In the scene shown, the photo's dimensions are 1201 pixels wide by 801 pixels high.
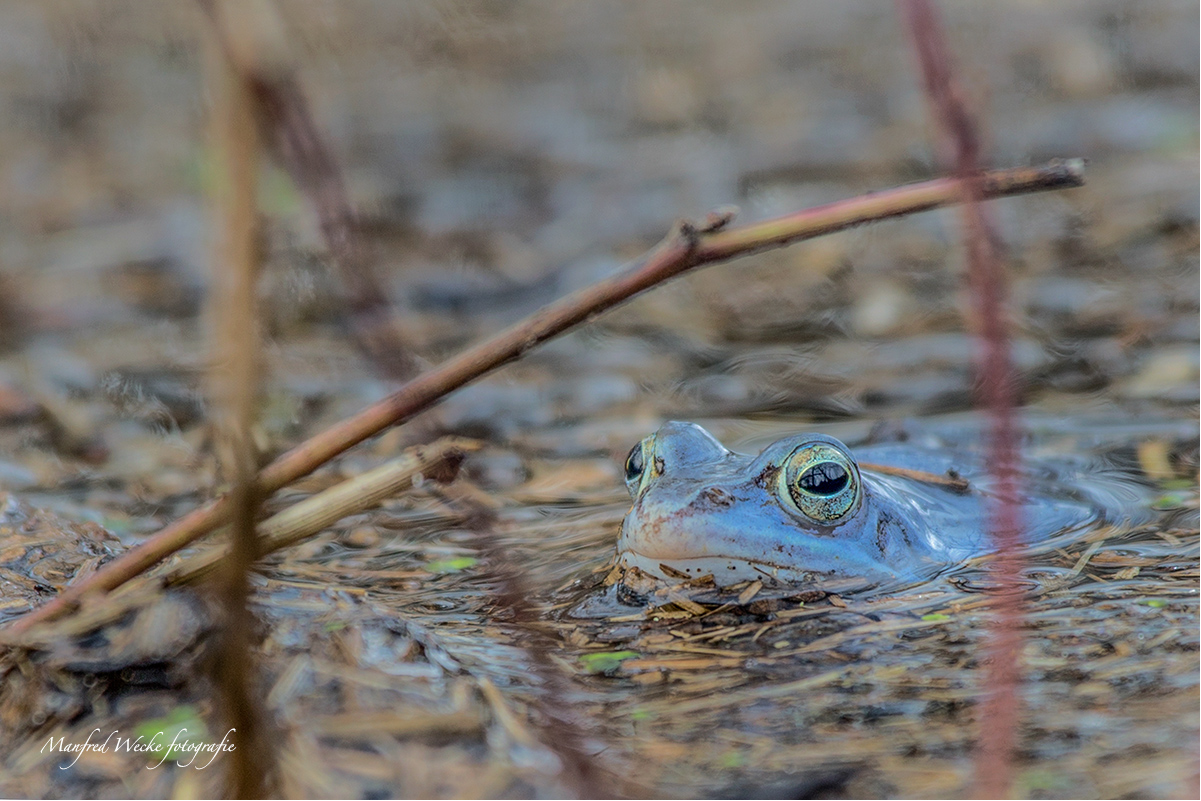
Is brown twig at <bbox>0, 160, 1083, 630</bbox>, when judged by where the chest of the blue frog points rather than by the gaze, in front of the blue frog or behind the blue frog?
in front

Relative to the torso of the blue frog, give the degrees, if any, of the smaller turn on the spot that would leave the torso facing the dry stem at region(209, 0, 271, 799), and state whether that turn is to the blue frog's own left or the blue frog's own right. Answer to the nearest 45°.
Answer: approximately 45° to the blue frog's own left

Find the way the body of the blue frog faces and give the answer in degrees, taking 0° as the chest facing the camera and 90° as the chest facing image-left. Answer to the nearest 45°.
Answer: approximately 45°

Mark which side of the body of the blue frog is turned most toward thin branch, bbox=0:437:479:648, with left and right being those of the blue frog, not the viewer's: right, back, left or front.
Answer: front
